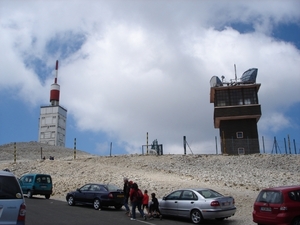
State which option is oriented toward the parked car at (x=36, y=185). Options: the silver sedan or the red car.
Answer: the silver sedan

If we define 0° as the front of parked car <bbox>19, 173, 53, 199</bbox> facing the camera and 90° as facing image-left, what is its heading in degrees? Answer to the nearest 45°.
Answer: approximately 135°

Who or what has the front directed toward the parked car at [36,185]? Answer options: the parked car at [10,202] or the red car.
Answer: the parked car at [10,202]

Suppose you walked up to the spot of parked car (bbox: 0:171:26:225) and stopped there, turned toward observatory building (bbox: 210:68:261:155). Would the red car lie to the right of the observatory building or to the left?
right

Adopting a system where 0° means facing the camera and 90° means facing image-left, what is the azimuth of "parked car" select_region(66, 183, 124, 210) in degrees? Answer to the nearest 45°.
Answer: approximately 135°

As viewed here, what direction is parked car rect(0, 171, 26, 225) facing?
away from the camera

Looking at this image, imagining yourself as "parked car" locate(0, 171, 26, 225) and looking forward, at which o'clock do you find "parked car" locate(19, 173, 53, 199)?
"parked car" locate(19, 173, 53, 199) is roughly at 12 o'clock from "parked car" locate(0, 171, 26, 225).
